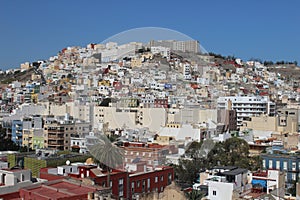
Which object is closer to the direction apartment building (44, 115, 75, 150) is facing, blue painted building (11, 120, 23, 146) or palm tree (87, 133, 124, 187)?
the palm tree

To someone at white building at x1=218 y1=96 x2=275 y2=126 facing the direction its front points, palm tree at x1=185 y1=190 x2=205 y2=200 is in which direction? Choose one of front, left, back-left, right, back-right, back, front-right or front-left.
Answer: front

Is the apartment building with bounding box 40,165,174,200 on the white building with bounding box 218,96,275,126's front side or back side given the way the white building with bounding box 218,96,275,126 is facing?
on the front side

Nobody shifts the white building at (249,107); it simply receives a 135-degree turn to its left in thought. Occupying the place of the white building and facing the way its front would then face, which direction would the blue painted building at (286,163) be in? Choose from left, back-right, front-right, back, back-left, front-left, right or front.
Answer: back-right

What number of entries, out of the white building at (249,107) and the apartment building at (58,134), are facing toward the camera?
2

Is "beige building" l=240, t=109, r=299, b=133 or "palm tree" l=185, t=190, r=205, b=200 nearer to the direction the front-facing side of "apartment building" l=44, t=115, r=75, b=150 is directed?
the palm tree

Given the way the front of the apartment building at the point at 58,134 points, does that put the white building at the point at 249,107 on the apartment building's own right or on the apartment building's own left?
on the apartment building's own left

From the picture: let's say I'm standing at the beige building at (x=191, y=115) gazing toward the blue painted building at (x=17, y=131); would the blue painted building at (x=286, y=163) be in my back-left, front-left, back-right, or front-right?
back-left

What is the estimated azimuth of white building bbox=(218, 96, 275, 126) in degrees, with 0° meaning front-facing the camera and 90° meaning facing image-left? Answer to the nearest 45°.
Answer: approximately 0°
